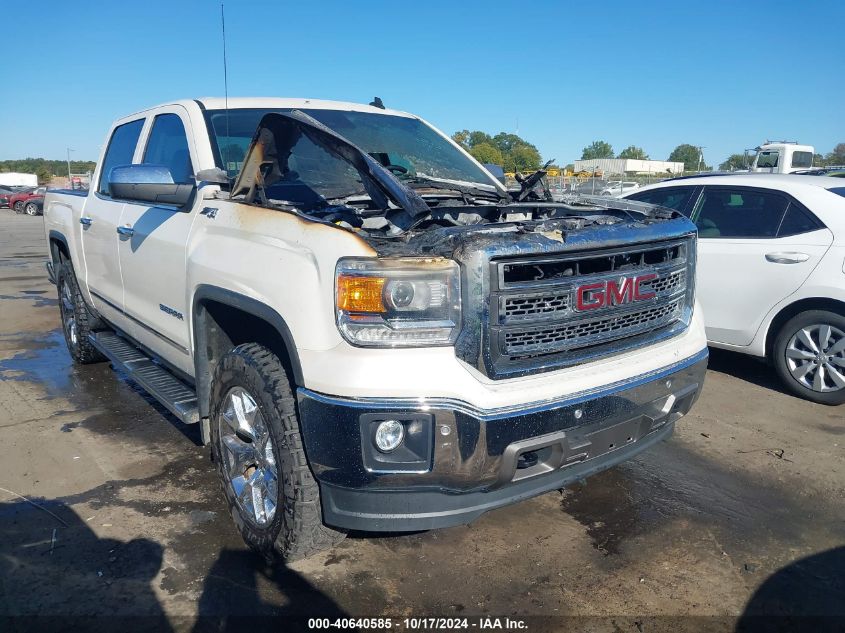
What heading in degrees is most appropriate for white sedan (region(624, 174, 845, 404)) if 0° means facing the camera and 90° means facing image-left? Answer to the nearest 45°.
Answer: approximately 90°

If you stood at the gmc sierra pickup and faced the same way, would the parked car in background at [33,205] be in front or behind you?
behind

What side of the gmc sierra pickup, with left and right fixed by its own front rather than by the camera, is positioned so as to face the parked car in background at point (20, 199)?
back

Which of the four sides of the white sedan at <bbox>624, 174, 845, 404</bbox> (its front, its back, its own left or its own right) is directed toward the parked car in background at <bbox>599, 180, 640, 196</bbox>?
right

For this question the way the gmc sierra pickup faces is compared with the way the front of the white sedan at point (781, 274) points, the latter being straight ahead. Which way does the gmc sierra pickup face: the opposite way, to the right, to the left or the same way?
the opposite way

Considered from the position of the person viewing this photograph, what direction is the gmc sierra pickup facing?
facing the viewer and to the right of the viewer

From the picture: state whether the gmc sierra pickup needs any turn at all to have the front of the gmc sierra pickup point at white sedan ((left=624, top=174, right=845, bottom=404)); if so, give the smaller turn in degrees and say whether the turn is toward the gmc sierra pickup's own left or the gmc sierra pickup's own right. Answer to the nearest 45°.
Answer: approximately 90° to the gmc sierra pickup's own left

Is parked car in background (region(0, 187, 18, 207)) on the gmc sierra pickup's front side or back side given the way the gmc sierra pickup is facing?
on the back side
